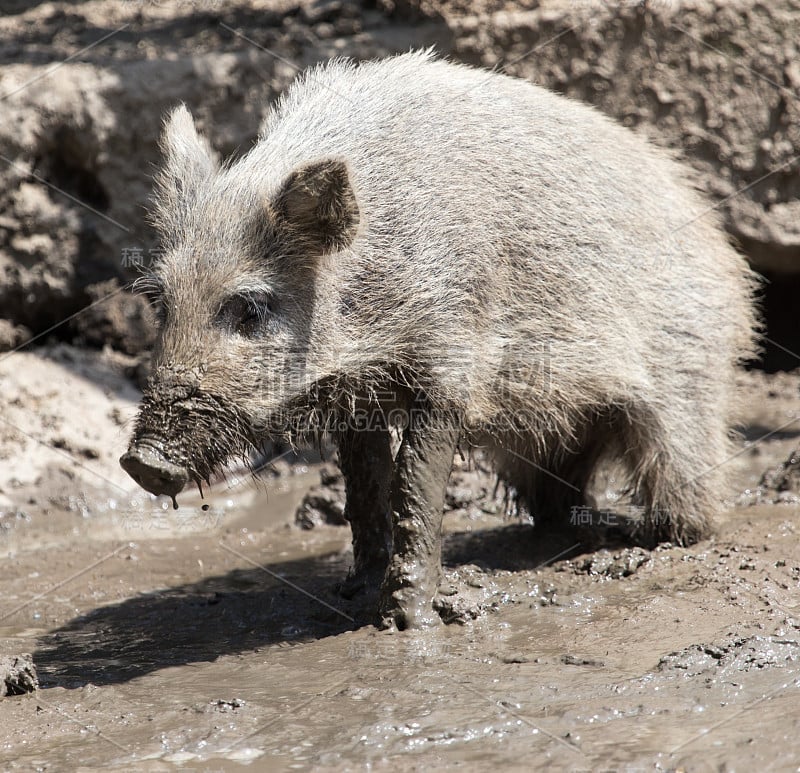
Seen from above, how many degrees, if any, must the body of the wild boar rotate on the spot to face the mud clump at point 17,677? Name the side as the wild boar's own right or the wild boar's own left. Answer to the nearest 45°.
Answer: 0° — it already faces it

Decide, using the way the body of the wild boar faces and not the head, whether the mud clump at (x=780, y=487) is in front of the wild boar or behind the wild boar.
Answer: behind

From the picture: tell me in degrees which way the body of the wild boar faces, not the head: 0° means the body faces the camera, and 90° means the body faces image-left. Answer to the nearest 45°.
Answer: approximately 45°

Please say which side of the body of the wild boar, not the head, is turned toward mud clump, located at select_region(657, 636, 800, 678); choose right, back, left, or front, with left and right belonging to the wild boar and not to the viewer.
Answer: left

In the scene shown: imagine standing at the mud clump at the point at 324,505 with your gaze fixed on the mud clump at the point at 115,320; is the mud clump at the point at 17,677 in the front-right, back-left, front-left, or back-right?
back-left

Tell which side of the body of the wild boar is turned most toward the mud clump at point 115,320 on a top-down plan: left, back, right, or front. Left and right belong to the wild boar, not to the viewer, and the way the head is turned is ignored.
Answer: right
